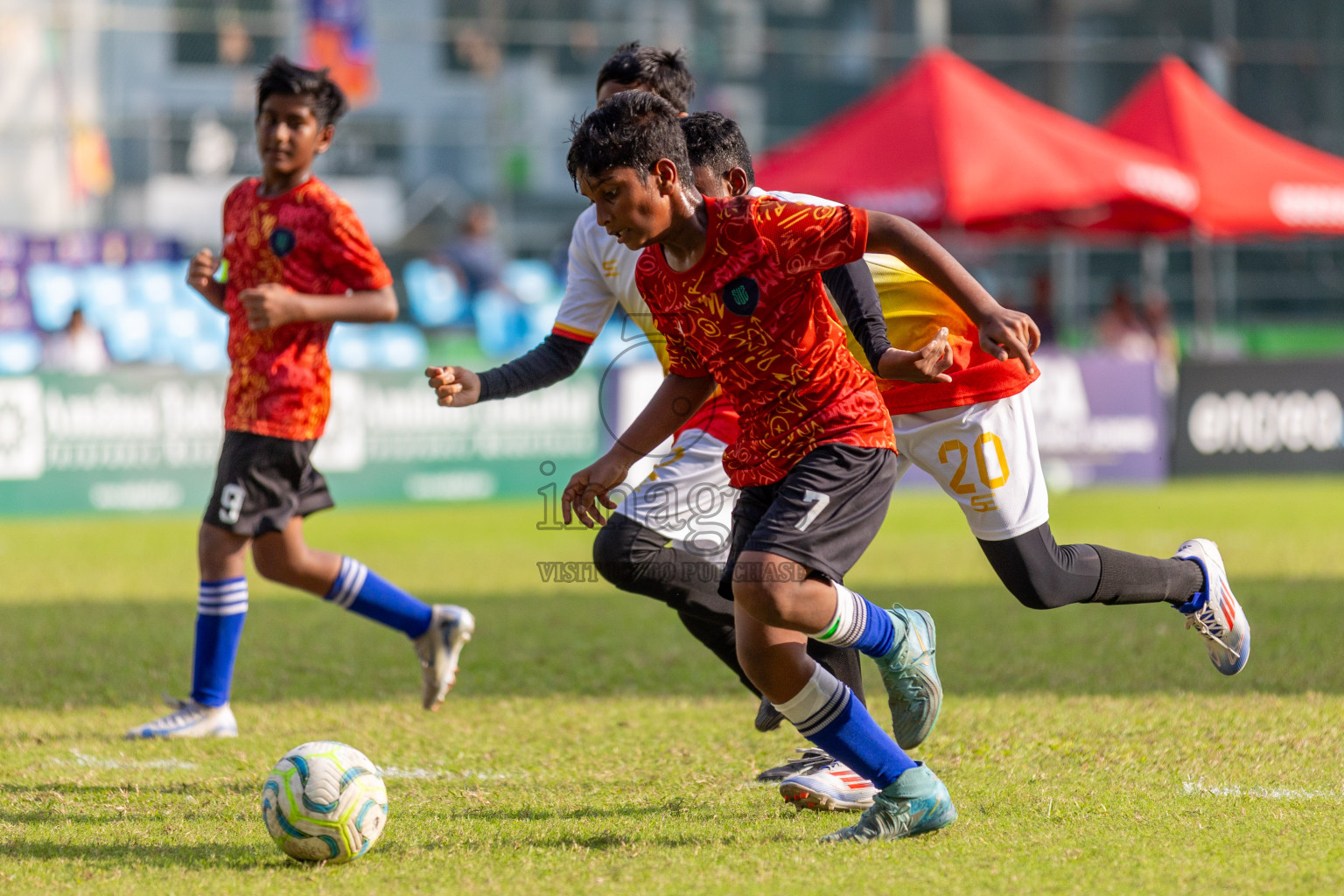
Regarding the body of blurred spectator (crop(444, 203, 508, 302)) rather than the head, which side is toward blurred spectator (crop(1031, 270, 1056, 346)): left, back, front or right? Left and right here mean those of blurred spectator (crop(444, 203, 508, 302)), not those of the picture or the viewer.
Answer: left

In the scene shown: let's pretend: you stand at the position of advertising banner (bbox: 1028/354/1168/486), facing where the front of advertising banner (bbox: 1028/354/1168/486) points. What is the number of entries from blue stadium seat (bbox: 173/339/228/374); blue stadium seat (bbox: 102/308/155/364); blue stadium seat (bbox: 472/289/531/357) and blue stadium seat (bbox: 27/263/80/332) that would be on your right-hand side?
4

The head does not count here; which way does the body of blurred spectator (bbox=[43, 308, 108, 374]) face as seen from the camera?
toward the camera

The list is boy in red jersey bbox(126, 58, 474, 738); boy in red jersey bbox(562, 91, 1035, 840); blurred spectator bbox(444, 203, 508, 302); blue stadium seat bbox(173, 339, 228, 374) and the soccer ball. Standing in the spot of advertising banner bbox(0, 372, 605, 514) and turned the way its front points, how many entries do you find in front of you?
3

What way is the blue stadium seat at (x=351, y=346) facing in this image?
toward the camera

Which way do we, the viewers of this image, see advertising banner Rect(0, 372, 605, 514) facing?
facing the viewer

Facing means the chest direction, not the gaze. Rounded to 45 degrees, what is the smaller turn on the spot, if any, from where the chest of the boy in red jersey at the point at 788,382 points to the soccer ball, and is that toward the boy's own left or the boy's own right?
approximately 45° to the boy's own right

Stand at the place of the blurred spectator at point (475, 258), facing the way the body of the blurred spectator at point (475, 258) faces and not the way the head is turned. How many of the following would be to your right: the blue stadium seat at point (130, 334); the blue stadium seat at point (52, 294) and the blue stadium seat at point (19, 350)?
3

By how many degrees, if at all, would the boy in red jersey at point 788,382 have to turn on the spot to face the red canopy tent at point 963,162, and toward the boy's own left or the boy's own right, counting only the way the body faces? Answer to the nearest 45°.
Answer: approximately 135° to the boy's own right

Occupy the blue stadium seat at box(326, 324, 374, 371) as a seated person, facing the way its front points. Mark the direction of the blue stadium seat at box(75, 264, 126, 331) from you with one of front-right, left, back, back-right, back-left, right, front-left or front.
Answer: back-right

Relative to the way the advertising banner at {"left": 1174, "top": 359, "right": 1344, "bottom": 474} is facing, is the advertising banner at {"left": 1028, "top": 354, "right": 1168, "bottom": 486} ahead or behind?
ahead

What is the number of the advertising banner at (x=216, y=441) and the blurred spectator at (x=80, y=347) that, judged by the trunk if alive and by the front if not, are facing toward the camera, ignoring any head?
2

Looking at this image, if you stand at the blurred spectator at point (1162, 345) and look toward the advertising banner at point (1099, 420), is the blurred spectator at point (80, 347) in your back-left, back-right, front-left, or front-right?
front-right

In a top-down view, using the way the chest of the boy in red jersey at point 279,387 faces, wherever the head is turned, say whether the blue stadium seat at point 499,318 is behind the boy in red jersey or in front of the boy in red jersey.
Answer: behind

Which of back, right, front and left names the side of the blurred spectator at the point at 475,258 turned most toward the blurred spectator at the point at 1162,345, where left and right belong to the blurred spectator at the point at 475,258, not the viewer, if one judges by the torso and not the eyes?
left

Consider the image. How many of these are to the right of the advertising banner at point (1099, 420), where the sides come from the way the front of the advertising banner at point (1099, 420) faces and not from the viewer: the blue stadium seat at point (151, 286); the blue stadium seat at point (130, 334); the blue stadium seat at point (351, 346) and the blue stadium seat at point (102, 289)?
4
